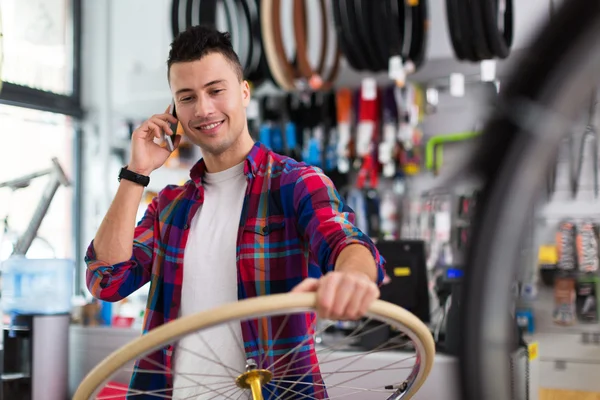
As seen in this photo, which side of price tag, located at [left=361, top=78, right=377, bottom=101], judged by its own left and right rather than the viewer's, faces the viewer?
front

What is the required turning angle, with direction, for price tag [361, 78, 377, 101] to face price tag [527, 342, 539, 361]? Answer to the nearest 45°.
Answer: approximately 90° to its left

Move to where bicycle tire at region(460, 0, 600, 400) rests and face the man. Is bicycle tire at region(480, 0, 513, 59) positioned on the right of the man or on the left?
right

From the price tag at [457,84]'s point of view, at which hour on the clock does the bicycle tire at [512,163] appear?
The bicycle tire is roughly at 12 o'clock from the price tag.

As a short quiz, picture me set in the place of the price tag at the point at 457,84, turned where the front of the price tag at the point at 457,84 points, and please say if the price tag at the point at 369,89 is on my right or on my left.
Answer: on my right

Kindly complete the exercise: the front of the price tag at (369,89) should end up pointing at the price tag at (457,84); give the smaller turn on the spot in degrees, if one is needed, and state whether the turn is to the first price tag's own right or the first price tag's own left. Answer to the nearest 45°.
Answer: approximately 90° to the first price tag's own left

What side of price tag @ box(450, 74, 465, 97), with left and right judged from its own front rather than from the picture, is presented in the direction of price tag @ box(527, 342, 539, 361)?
front

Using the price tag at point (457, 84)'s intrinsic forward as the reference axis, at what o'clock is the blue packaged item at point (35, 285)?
The blue packaged item is roughly at 2 o'clock from the price tag.

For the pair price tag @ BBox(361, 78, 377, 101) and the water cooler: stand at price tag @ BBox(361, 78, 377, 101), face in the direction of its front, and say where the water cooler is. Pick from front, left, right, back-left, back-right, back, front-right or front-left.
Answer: front-right

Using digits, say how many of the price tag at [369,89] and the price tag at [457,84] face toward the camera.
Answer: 2

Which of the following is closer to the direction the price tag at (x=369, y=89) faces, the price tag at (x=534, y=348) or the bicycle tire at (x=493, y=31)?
the price tag

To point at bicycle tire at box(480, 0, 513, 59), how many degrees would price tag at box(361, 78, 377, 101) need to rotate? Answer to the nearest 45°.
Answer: approximately 45° to its left

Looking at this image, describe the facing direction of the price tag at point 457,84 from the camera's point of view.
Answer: facing the viewer

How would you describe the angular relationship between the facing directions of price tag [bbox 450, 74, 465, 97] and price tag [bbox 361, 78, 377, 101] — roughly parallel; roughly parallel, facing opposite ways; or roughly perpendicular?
roughly parallel
